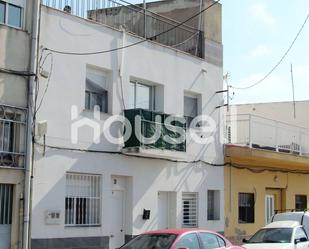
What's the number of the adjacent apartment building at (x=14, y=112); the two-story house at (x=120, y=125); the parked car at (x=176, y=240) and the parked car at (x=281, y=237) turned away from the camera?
0

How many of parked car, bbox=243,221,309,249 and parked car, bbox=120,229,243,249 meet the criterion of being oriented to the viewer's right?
0

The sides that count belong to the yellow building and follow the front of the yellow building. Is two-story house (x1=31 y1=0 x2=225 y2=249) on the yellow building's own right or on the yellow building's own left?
on the yellow building's own right

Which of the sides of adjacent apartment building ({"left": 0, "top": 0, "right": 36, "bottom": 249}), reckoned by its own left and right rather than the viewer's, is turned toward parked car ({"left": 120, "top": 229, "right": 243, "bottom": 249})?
left

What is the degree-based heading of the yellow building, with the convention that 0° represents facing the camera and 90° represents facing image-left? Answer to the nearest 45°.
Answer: approximately 315°

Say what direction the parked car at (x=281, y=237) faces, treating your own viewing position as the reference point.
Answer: facing the viewer and to the left of the viewer

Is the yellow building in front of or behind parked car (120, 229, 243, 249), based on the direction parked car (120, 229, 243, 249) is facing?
behind

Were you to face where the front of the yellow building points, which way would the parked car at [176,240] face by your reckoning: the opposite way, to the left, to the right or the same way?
to the right

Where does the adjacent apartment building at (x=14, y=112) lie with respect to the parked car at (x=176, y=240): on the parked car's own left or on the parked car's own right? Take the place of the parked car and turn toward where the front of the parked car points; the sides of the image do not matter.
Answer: on the parked car's own right

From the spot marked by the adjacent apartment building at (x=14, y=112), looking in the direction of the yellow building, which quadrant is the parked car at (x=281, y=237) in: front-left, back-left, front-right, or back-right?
front-right

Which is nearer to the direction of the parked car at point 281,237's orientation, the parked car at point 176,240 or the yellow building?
the parked car

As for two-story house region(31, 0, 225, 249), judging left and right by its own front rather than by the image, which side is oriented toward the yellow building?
left

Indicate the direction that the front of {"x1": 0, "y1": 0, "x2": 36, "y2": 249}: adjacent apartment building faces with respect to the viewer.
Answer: facing the viewer and to the right of the viewer

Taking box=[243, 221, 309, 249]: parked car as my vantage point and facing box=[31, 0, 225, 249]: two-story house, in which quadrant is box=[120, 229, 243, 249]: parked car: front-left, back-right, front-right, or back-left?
front-left
